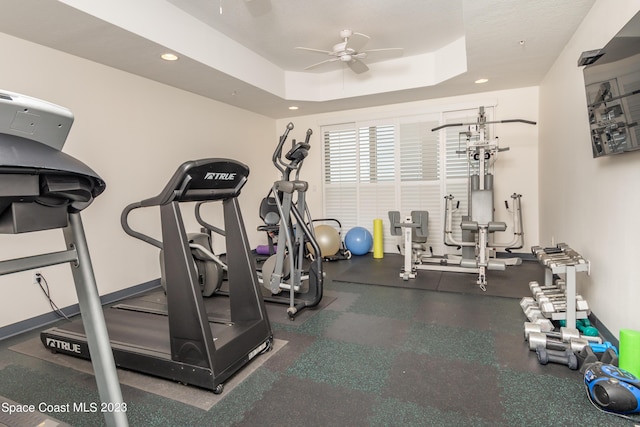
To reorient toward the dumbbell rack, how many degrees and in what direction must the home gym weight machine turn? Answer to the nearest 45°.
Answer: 0° — it already faces it

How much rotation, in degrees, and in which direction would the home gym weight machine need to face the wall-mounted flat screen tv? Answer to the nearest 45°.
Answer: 0° — it already faces it
